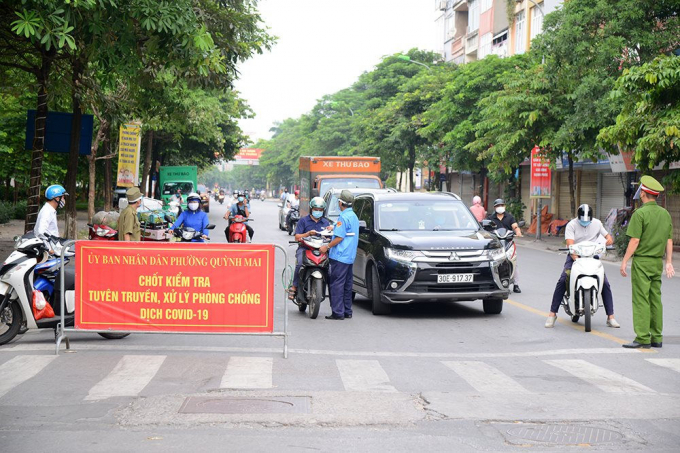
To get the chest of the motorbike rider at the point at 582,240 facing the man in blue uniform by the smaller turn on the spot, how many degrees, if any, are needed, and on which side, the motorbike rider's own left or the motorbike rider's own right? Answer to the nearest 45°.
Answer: approximately 90° to the motorbike rider's own right

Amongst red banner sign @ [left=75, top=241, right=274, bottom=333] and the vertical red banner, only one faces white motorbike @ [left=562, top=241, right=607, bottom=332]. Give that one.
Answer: the vertical red banner

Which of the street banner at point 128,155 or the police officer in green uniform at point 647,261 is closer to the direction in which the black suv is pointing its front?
the police officer in green uniform

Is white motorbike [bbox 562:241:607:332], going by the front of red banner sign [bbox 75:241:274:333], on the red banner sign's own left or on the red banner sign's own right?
on the red banner sign's own left

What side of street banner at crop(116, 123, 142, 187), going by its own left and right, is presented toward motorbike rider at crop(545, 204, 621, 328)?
front

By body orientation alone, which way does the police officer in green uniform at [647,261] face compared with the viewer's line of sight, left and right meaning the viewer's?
facing away from the viewer and to the left of the viewer

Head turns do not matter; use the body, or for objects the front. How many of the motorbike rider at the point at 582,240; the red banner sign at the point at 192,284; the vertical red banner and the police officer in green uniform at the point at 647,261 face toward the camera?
3
